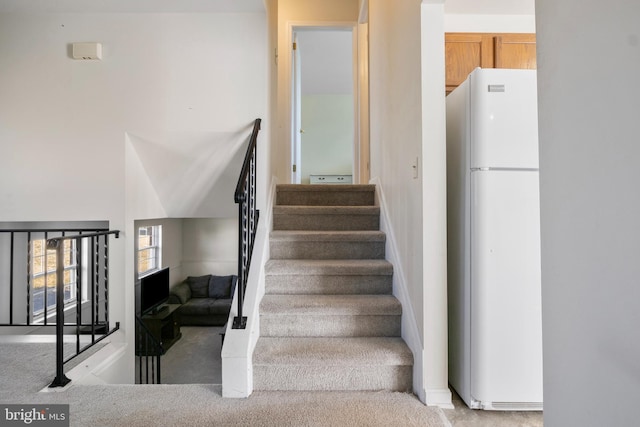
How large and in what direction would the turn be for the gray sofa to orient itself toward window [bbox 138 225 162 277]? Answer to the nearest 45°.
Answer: approximately 90° to its right

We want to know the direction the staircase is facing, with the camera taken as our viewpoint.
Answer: facing the viewer

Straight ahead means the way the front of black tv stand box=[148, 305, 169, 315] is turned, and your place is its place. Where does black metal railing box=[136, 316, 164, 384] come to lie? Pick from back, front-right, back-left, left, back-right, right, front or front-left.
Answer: front-right

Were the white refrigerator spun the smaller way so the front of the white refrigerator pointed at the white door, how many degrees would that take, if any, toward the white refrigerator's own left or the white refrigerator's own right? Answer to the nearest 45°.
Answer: approximately 135° to the white refrigerator's own right

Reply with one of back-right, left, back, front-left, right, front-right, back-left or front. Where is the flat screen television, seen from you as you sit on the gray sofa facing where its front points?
front-right

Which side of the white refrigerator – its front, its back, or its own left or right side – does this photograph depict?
front

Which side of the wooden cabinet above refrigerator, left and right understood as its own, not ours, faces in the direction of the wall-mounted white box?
right

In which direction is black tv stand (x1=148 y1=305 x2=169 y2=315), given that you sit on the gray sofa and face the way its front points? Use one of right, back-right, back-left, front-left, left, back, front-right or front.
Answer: front-right

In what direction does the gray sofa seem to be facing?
toward the camera

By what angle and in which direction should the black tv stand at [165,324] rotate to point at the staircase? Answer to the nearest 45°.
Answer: approximately 45° to its right

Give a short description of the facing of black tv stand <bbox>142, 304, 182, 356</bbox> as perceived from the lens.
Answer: facing the viewer and to the right of the viewer
